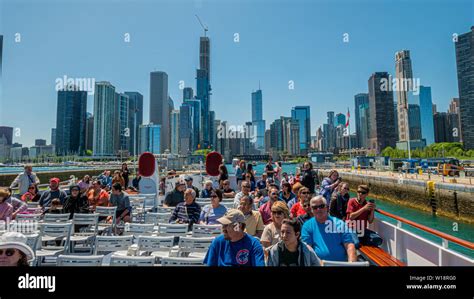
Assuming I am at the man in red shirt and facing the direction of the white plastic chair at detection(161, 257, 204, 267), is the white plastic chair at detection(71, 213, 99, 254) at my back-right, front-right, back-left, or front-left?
front-right

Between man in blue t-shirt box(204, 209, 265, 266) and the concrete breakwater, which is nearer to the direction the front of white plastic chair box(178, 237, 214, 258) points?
the man in blue t-shirt

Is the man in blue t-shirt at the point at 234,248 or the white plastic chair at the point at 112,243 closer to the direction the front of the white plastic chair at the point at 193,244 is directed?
the man in blue t-shirt

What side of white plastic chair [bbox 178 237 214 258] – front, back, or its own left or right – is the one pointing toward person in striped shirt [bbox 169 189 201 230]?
back

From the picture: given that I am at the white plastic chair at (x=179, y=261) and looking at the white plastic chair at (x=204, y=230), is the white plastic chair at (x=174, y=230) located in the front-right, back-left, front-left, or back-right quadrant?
front-left

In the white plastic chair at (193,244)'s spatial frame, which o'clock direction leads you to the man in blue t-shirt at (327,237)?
The man in blue t-shirt is roughly at 10 o'clock from the white plastic chair.

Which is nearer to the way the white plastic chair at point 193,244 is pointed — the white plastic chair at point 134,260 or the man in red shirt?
the white plastic chair

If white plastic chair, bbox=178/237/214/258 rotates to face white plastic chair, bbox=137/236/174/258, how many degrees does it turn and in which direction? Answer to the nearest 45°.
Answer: approximately 90° to its right

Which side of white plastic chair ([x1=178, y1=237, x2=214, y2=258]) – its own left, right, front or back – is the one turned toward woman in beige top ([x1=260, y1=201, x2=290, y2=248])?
left

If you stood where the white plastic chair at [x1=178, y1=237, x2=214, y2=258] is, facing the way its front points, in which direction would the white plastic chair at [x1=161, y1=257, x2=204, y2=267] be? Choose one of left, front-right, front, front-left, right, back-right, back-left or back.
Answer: front

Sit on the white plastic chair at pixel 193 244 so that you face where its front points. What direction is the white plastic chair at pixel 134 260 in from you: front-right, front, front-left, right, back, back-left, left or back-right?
front-right
